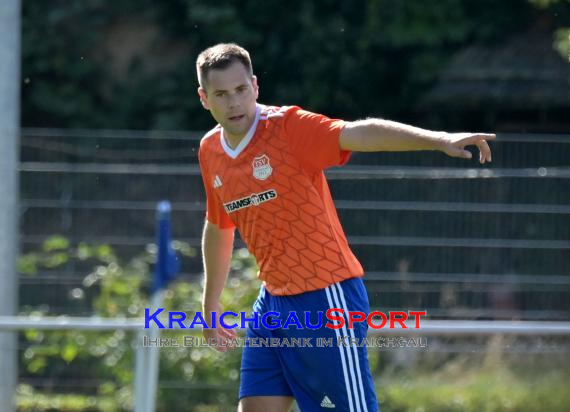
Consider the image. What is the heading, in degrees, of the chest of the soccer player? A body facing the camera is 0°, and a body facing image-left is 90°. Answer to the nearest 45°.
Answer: approximately 45°
